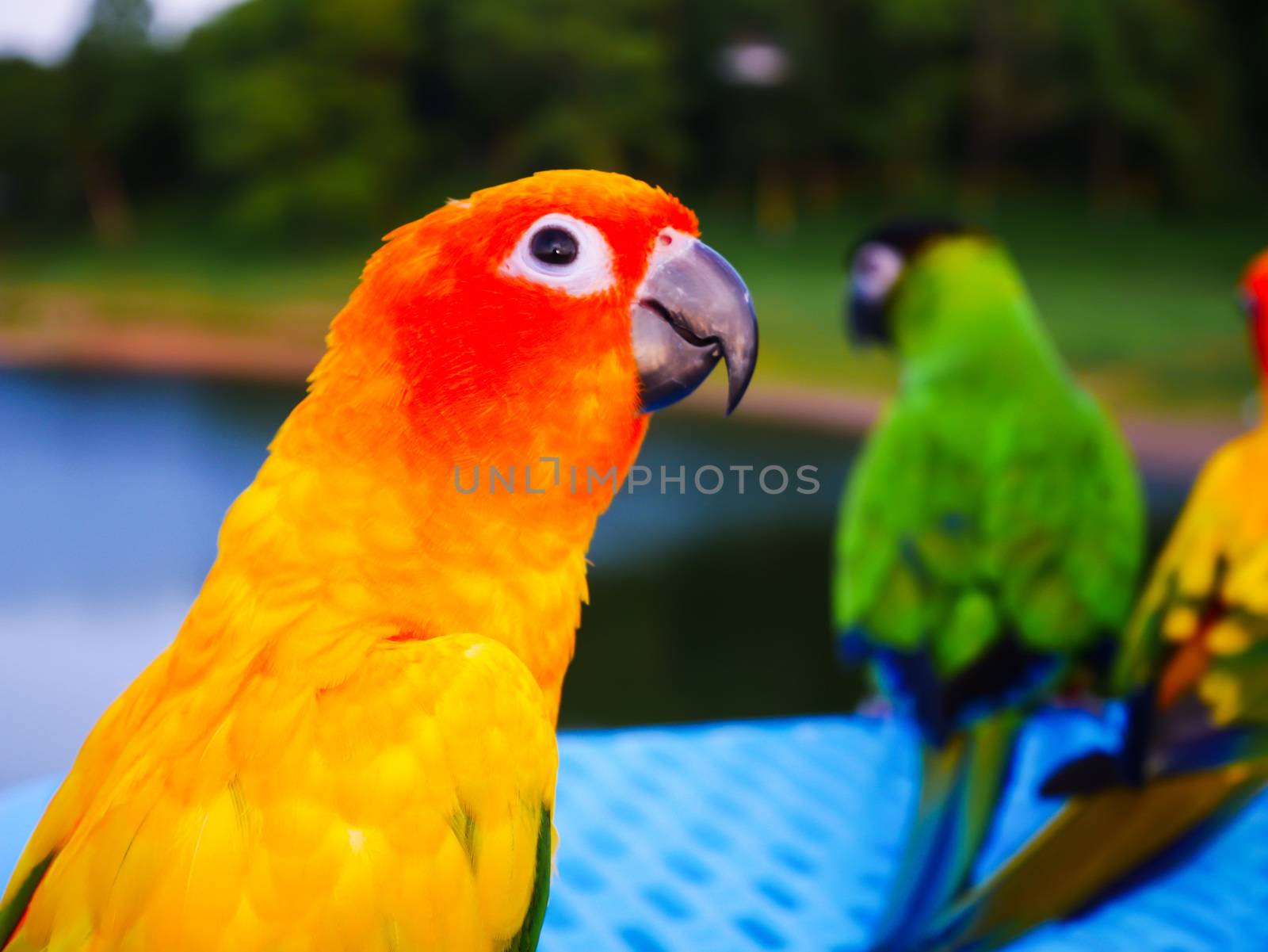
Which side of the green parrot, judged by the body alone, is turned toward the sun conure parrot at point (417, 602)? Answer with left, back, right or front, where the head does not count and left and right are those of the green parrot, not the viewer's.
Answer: back

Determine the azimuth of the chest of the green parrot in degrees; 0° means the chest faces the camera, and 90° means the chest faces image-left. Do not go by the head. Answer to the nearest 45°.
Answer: approximately 180°
